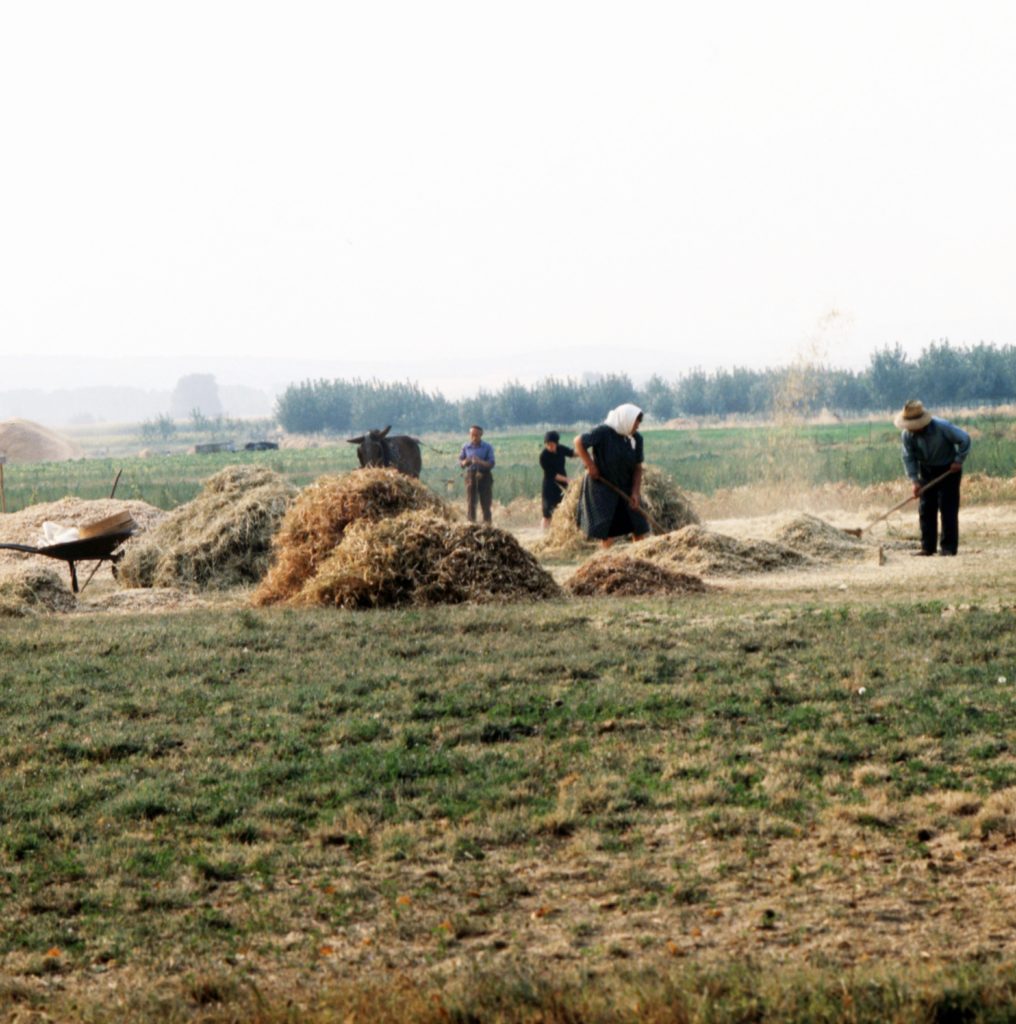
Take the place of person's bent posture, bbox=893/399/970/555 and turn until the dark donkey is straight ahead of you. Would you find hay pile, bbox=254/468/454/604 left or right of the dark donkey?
left

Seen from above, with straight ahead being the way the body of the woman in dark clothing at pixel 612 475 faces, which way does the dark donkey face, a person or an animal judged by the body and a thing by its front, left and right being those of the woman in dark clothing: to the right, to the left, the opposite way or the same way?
to the right

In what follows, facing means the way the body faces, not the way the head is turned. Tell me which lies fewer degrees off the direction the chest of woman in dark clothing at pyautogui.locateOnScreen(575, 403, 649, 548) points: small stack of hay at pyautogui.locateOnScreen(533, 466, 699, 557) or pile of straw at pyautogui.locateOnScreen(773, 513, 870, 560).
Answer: the pile of straw

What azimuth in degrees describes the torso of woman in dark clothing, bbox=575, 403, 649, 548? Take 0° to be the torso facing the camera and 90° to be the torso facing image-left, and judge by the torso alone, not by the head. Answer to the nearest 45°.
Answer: approximately 315°

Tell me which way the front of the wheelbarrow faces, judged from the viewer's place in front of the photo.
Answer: facing to the right of the viewer

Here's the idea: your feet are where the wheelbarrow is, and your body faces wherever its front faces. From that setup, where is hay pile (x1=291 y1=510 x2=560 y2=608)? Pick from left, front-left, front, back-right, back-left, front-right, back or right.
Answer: front-right

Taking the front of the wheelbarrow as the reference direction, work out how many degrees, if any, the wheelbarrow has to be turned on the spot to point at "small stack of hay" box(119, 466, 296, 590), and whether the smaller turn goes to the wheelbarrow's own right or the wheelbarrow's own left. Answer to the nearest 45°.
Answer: approximately 45° to the wheelbarrow's own left

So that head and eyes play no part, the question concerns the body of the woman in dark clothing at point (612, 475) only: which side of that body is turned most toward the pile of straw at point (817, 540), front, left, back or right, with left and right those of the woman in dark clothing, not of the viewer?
left
